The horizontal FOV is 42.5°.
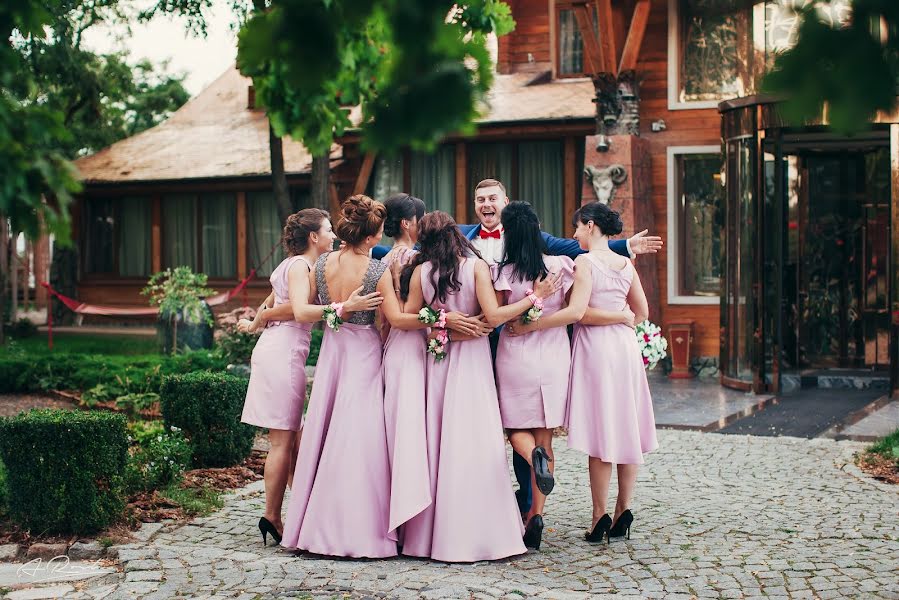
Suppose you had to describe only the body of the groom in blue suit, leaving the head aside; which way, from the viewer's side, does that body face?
toward the camera

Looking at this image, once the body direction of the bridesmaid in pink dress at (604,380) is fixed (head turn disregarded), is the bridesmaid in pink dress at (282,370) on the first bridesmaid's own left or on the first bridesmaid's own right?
on the first bridesmaid's own left

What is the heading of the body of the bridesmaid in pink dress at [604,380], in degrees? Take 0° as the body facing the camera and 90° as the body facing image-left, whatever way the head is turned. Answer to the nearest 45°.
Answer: approximately 135°

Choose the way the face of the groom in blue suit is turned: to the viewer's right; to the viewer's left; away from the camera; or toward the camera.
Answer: toward the camera

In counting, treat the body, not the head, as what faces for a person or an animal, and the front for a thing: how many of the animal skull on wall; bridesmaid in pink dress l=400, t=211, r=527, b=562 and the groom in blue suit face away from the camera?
1

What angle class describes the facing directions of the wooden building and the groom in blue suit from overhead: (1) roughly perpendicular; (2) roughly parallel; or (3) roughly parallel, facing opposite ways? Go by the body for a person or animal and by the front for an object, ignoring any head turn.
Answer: roughly parallel

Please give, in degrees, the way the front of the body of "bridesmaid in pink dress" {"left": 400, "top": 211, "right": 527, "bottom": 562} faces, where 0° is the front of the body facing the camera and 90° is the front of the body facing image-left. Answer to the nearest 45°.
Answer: approximately 180°

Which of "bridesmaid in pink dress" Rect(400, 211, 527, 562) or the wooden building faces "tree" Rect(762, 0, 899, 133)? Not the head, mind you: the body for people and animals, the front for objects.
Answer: the wooden building

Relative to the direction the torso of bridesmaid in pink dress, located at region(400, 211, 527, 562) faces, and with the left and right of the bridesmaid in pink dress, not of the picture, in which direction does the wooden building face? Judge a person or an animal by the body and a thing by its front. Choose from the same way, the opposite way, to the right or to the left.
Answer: the opposite way

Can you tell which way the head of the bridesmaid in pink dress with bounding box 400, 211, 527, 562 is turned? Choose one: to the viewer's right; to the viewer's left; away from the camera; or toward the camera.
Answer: away from the camera

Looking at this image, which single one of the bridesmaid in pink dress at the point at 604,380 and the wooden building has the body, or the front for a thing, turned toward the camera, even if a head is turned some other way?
the wooden building

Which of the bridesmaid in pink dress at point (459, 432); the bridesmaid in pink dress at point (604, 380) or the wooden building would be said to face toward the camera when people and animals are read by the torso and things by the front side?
the wooden building

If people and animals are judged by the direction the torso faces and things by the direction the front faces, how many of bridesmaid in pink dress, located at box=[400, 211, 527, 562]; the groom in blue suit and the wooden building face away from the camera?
1

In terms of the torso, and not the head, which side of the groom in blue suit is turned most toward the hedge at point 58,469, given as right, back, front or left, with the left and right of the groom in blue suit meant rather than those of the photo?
right

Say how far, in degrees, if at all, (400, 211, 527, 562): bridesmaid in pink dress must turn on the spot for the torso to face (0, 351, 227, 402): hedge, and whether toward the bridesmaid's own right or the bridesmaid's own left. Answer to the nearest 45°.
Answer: approximately 45° to the bridesmaid's own left

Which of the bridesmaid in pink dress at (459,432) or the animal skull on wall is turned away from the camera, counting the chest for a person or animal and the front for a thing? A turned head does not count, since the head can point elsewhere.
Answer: the bridesmaid in pink dress

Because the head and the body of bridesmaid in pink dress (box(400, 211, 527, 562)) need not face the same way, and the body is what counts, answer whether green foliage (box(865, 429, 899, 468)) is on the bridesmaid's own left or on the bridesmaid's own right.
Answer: on the bridesmaid's own right

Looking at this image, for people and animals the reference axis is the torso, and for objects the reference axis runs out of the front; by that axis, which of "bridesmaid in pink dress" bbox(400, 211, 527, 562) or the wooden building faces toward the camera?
the wooden building

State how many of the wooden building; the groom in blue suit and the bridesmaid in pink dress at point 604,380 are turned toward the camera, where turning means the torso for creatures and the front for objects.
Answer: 2

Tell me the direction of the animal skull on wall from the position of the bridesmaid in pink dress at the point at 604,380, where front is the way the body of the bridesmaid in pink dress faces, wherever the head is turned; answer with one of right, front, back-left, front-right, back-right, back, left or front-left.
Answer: front-right
